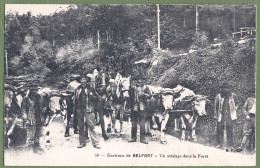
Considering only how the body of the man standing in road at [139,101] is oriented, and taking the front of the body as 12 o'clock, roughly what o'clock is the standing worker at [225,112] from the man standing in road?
The standing worker is roughly at 9 o'clock from the man standing in road.

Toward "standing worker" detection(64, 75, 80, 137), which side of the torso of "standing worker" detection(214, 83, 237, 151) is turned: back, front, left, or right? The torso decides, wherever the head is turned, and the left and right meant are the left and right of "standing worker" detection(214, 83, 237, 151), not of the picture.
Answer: right

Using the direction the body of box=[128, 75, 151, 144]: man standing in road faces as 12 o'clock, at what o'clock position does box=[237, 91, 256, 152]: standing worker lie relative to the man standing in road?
The standing worker is roughly at 9 o'clock from the man standing in road.

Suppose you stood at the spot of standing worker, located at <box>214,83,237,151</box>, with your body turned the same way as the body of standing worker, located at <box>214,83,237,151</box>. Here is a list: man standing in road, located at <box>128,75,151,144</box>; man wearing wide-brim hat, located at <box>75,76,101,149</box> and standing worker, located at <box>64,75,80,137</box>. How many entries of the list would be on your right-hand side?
3

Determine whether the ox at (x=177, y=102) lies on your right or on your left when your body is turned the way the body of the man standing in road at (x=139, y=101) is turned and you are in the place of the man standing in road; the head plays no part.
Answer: on your left

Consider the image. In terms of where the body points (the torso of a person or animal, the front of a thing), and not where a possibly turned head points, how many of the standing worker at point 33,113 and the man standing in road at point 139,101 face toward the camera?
2

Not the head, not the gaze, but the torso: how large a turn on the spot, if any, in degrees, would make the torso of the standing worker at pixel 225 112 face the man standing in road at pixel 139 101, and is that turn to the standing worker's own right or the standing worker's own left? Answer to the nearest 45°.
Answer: approximately 90° to the standing worker's own right

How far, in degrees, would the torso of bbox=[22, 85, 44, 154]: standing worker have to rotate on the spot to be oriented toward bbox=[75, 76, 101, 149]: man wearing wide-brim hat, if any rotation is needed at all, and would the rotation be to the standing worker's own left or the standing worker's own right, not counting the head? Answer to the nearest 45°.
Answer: approximately 90° to the standing worker's own left

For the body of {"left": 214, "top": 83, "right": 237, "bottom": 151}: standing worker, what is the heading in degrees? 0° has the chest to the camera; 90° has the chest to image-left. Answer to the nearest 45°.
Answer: approximately 0°
